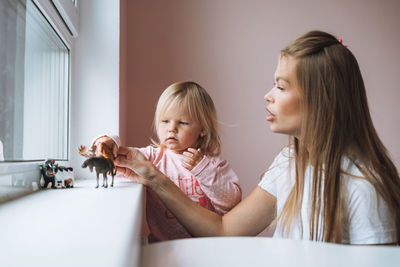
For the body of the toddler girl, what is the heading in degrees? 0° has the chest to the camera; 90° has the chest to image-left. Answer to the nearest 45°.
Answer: approximately 45°

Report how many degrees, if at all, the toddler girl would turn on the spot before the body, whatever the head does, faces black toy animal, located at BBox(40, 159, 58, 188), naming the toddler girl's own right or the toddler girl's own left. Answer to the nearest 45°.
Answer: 0° — they already face it

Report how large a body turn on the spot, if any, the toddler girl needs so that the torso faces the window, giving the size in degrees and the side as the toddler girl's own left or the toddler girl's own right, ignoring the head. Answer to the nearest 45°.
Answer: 0° — they already face it
